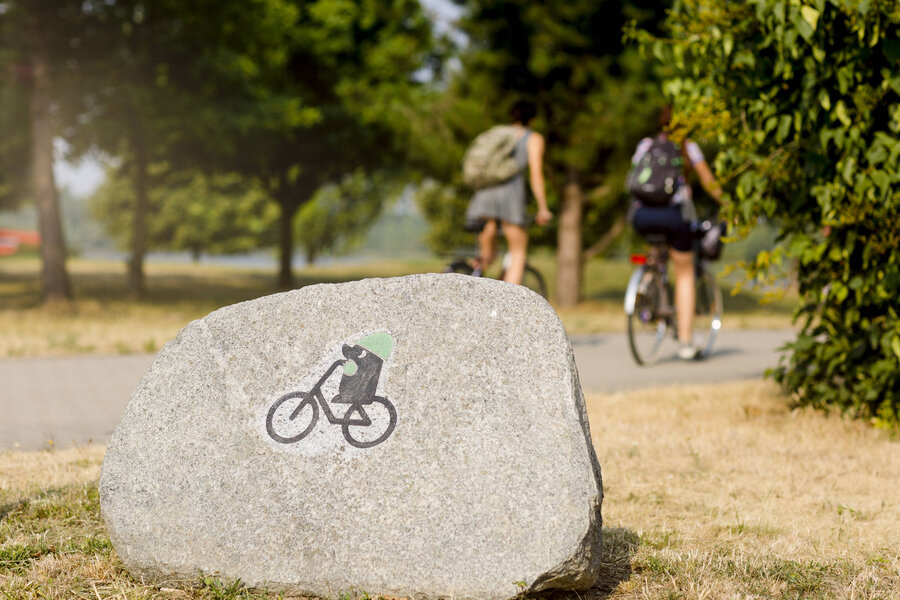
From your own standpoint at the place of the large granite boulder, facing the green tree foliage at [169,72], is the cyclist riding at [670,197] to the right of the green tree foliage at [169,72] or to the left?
right

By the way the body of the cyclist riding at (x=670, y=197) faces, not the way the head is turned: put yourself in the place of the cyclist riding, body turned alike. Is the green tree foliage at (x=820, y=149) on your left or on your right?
on your right

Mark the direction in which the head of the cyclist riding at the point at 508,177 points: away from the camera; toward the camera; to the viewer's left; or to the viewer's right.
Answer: away from the camera

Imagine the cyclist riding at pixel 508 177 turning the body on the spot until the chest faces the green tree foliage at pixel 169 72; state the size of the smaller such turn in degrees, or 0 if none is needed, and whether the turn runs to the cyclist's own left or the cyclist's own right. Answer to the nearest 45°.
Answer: approximately 90° to the cyclist's own left

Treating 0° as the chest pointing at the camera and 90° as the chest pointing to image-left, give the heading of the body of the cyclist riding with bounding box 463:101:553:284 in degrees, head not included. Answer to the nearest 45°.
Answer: approximately 225°

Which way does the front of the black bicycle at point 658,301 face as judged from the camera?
facing away from the viewer and to the right of the viewer

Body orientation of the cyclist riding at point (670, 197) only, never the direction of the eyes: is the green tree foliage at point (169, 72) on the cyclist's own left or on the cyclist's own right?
on the cyclist's own left

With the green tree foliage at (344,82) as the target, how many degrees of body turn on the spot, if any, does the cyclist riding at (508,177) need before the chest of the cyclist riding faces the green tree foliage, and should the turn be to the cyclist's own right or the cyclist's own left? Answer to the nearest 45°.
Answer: approximately 45° to the cyclist's own left

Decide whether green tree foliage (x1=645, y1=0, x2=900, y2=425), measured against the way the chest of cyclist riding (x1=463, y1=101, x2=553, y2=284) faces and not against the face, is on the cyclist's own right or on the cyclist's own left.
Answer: on the cyclist's own right

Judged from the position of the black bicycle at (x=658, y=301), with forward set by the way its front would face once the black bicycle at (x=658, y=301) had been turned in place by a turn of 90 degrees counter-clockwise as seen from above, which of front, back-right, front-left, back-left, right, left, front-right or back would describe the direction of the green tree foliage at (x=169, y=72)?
front

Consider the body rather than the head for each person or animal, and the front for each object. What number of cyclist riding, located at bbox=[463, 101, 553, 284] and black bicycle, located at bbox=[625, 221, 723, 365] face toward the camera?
0

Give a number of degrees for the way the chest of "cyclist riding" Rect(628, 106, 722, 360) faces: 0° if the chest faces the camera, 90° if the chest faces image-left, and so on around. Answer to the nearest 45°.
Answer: approximately 225°

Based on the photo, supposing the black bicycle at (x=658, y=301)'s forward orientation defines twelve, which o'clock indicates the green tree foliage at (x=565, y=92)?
The green tree foliage is roughly at 10 o'clock from the black bicycle.

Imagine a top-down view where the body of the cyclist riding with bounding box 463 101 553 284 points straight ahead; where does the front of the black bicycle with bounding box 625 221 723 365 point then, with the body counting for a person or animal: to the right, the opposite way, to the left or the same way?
the same way

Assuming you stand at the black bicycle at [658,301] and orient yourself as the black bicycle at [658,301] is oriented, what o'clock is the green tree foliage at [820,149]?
The green tree foliage is roughly at 4 o'clock from the black bicycle.
